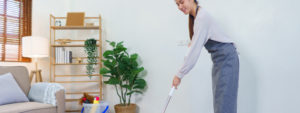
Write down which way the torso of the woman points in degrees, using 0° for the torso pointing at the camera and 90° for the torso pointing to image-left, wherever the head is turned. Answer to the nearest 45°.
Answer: approximately 90°

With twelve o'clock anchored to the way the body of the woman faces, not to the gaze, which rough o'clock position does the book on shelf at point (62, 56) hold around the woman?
The book on shelf is roughly at 1 o'clock from the woman.

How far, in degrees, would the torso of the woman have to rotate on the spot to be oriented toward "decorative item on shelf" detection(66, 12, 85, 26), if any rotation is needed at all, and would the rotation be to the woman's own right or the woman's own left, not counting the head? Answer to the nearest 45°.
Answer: approximately 45° to the woman's own right

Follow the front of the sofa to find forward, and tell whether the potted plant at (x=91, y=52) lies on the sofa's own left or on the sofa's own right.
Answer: on the sofa's own left

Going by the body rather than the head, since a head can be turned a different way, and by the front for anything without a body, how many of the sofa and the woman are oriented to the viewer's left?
1

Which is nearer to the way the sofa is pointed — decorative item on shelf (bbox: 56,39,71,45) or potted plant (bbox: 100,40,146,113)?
the potted plant

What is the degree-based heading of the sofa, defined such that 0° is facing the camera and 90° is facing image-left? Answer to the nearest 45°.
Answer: approximately 315°

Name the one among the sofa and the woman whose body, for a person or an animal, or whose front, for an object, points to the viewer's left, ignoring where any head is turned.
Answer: the woman
